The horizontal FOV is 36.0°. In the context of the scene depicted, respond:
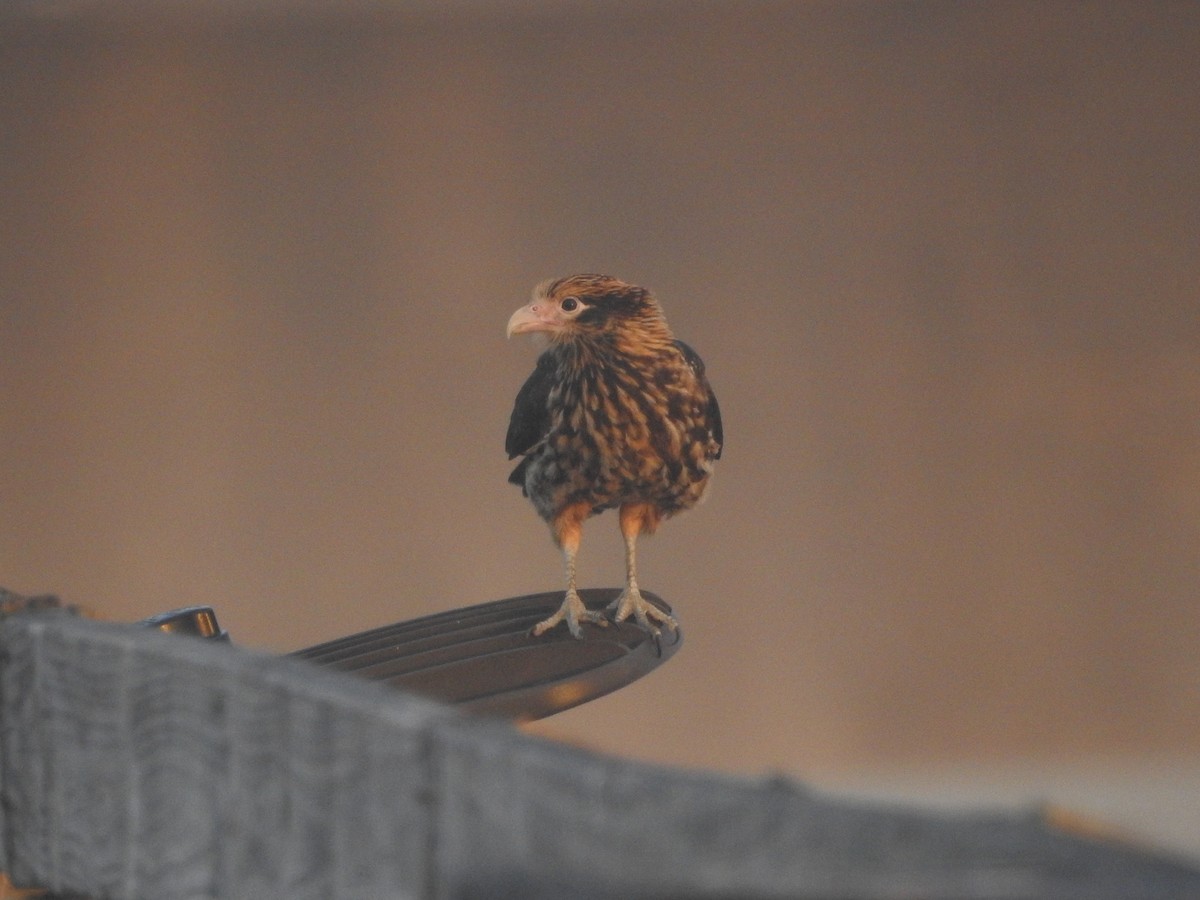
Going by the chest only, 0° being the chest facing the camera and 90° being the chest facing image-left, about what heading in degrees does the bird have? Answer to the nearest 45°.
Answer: approximately 0°

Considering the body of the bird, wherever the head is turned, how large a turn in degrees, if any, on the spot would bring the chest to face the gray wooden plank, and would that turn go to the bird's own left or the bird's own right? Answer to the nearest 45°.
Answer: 0° — it already faces it
